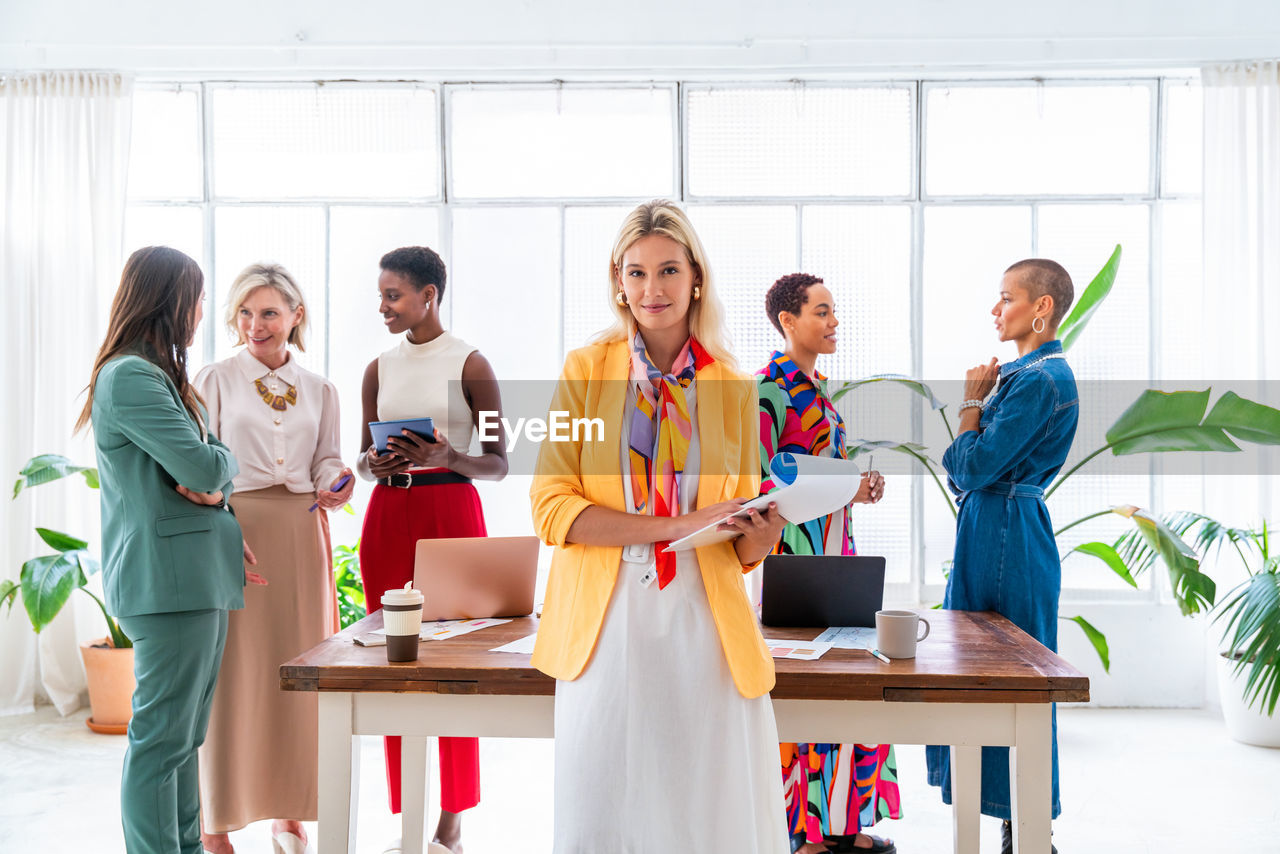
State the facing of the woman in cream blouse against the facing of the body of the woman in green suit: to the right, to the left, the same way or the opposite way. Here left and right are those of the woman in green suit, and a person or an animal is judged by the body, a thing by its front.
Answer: to the right

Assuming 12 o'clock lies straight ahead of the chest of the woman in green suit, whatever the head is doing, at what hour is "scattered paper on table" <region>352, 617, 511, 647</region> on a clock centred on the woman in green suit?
The scattered paper on table is roughly at 1 o'clock from the woman in green suit.

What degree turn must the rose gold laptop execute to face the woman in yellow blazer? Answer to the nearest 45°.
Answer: approximately 180°

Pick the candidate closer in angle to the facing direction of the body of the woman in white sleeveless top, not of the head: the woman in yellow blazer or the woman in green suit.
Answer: the woman in green suit

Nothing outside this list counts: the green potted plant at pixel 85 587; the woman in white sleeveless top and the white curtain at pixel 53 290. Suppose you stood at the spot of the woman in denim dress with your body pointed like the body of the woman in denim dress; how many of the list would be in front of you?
3

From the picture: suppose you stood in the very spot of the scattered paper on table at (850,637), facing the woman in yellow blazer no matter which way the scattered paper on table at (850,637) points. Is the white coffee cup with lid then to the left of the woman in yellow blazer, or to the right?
right

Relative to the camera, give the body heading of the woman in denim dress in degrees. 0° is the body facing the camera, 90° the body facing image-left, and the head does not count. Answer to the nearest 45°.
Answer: approximately 90°

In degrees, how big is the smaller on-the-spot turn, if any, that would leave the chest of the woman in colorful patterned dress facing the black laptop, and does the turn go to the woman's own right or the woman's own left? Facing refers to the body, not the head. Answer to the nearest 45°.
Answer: approximately 45° to the woman's own right

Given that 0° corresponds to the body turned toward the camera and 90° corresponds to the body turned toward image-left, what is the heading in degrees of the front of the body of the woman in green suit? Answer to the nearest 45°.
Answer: approximately 270°

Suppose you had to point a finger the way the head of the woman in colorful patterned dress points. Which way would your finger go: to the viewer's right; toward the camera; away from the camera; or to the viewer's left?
to the viewer's right

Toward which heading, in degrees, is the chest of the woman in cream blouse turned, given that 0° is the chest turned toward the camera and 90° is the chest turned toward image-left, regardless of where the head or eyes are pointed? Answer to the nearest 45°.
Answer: approximately 0°
